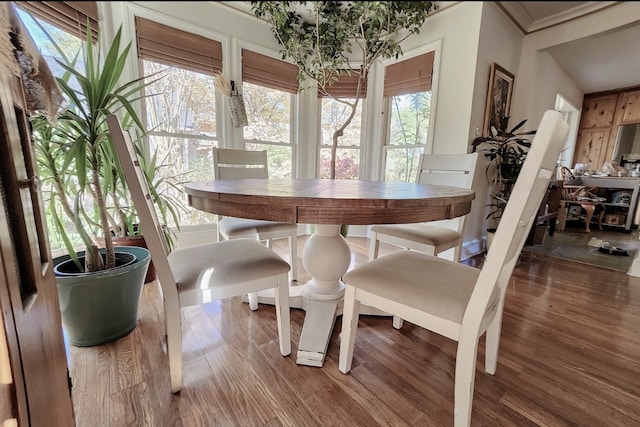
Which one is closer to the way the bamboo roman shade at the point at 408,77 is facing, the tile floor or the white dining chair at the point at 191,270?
the white dining chair

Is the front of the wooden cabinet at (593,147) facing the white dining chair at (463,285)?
yes

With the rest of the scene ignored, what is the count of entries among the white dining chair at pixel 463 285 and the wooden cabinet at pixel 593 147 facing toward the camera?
1

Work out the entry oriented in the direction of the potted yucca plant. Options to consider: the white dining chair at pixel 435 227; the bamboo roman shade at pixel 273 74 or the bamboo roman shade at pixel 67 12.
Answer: the white dining chair

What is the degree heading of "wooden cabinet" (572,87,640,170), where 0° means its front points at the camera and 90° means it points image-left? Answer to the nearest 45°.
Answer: approximately 0°

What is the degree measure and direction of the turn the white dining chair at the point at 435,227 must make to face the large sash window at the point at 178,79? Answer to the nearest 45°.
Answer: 0° — it already faces it

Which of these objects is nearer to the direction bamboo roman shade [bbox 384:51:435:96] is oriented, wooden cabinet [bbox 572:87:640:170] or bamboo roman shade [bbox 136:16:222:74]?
the bamboo roman shade

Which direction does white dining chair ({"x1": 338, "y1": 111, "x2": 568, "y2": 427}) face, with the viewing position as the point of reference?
facing away from the viewer and to the left of the viewer
